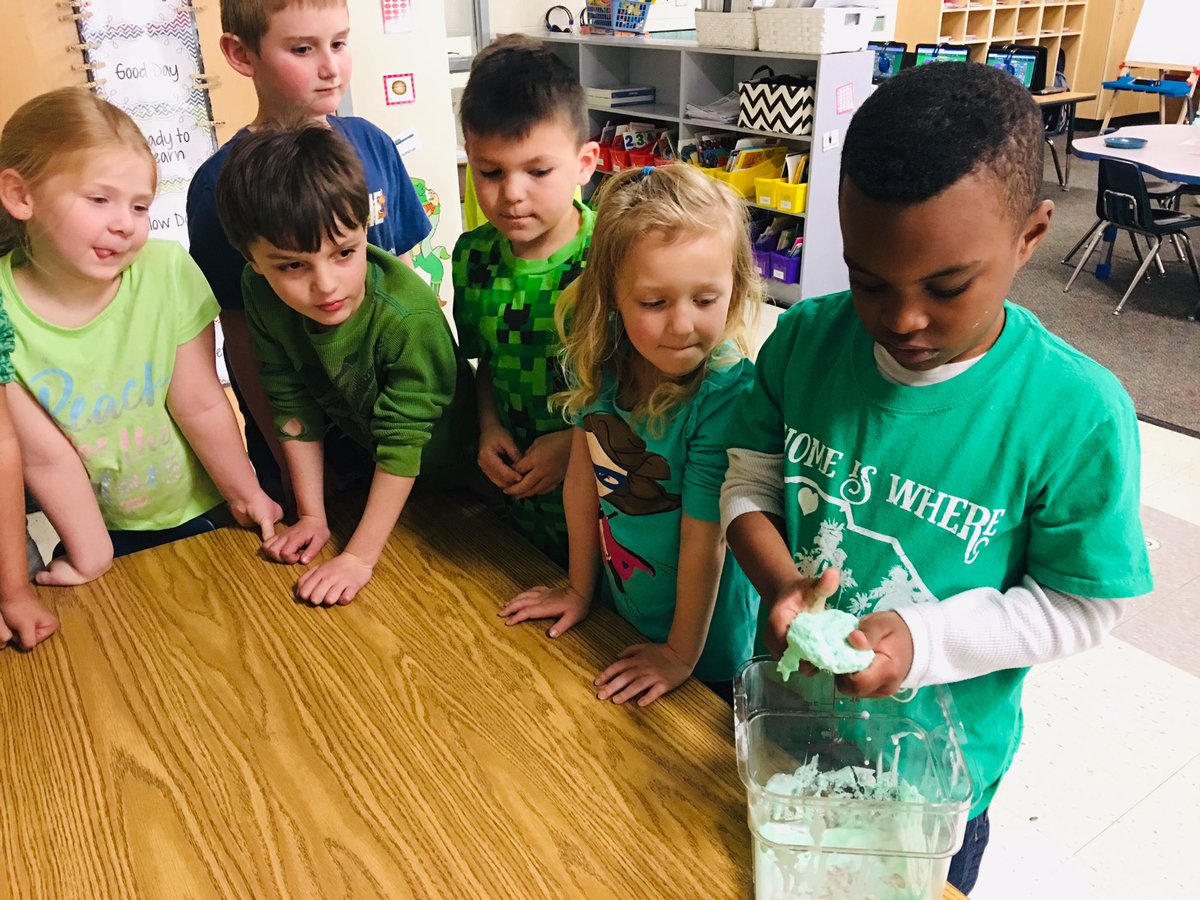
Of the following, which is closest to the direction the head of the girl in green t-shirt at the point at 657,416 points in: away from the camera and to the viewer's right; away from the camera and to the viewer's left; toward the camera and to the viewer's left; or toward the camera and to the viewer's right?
toward the camera and to the viewer's right

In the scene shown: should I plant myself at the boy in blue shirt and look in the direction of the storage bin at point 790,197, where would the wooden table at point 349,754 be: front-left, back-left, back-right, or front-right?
back-right

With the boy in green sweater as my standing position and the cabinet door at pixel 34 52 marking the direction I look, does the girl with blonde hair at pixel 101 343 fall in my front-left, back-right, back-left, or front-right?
front-left

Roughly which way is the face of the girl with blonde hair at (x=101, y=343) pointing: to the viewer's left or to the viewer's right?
to the viewer's right

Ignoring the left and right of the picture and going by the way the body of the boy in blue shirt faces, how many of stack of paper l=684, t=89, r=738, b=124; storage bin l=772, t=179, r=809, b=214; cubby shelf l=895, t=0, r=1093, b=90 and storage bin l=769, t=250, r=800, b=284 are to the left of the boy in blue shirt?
4

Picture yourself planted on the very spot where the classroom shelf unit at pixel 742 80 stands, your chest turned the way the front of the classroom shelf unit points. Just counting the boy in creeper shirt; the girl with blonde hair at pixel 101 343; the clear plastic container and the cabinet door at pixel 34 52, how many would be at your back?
0

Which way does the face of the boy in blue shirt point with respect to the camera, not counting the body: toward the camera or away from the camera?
toward the camera

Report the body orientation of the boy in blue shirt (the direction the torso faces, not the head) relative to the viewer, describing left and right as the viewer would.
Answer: facing the viewer and to the right of the viewer

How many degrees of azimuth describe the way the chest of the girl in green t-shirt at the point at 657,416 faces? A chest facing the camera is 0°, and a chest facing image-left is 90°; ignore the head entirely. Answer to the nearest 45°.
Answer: approximately 45°

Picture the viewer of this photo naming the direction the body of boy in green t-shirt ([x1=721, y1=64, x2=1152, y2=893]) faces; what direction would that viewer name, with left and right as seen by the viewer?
facing the viewer and to the left of the viewer

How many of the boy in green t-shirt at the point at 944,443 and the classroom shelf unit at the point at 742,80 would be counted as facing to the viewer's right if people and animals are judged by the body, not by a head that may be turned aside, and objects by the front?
0
